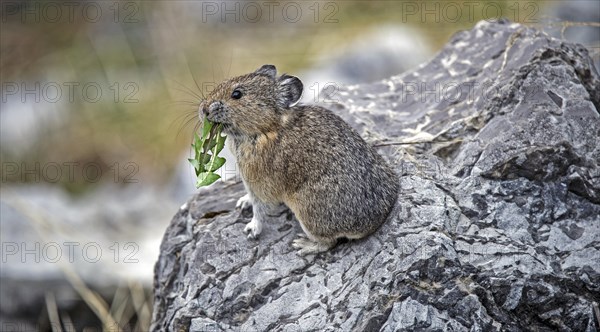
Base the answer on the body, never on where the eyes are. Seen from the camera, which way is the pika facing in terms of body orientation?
to the viewer's left
